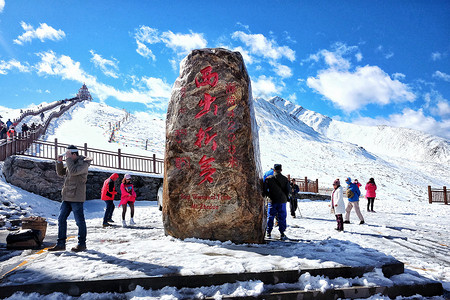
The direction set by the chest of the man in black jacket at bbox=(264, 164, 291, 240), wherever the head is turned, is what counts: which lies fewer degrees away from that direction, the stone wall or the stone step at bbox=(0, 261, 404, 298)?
the stone wall

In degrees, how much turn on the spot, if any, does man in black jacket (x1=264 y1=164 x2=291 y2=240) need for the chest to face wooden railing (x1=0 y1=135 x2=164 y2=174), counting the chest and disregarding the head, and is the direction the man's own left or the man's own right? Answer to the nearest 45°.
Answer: approximately 45° to the man's own left

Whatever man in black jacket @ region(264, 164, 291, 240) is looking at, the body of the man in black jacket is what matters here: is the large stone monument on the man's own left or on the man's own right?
on the man's own left

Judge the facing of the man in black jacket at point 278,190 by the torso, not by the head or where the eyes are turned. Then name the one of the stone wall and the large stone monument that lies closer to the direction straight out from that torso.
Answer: the stone wall

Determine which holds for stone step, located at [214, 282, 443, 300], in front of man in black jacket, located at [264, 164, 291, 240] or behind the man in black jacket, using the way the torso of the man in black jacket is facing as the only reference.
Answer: behind

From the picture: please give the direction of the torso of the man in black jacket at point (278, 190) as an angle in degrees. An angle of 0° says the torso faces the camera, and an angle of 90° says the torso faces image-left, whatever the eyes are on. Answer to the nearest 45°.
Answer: approximately 180°

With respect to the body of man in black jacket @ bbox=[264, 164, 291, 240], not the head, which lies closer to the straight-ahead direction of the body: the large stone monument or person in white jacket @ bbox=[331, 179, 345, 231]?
the person in white jacket

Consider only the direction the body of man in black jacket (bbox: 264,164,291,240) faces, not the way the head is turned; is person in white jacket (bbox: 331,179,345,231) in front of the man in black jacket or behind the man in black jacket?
in front
